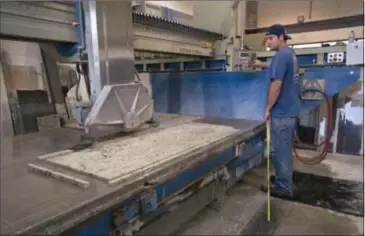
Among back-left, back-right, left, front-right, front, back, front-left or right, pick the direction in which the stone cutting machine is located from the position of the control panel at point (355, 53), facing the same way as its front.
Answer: front-right

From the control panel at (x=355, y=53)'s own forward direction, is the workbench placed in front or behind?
in front

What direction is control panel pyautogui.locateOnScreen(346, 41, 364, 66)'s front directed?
toward the camera

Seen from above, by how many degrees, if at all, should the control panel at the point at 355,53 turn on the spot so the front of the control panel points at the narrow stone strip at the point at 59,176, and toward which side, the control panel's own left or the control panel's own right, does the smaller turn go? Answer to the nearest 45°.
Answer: approximately 45° to the control panel's own right

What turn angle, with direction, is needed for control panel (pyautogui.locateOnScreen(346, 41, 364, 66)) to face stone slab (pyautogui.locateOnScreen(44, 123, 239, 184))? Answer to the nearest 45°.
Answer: approximately 45° to its right

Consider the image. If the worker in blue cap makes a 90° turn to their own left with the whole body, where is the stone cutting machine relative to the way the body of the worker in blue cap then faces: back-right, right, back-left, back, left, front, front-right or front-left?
front-right

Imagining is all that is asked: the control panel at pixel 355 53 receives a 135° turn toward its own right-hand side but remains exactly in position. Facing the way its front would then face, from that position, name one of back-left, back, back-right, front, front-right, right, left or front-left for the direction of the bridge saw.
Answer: left

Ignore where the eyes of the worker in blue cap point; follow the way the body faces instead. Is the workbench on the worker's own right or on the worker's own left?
on the worker's own left

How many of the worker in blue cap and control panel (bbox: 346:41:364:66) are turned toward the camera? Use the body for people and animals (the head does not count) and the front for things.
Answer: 1

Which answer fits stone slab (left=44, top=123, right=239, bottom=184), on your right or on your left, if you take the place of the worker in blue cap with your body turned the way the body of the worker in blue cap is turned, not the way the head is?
on your left

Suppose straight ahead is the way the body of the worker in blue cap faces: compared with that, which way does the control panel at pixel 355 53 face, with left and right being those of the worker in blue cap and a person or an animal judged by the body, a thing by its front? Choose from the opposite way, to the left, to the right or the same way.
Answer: to the left

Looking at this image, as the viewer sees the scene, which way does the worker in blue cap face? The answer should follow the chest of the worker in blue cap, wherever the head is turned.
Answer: to the viewer's left

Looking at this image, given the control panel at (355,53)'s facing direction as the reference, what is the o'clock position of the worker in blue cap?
The worker in blue cap is roughly at 2 o'clock from the control panel.

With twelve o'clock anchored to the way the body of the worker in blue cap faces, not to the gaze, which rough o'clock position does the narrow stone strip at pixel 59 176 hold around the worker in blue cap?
The narrow stone strip is roughly at 10 o'clock from the worker in blue cap.

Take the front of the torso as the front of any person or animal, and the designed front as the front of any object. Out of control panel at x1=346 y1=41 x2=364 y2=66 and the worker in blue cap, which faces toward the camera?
the control panel
